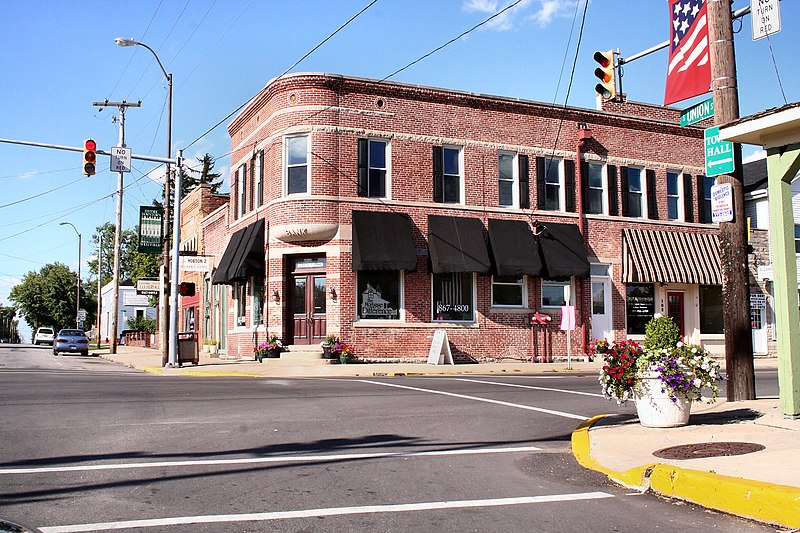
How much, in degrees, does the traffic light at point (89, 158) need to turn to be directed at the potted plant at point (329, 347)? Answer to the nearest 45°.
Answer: approximately 90° to its left

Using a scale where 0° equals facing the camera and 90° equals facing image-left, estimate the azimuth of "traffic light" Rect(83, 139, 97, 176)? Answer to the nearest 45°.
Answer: approximately 0°

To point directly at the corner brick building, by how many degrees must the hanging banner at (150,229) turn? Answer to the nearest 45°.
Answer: approximately 45° to its left

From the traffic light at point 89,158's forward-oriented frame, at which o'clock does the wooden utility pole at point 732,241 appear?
The wooden utility pole is roughly at 11 o'clock from the traffic light.

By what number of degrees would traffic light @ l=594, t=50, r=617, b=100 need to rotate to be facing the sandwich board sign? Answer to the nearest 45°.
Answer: approximately 90° to its right

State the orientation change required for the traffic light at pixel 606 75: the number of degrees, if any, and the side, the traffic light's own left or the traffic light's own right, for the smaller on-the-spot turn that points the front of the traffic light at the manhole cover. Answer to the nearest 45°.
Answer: approximately 45° to the traffic light's own left

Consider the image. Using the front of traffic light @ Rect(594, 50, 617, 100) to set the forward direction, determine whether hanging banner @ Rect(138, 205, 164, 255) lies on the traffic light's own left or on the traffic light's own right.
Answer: on the traffic light's own right

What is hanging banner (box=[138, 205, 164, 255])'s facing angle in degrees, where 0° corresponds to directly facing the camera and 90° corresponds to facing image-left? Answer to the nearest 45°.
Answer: approximately 0°
